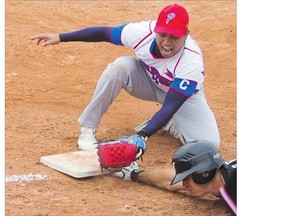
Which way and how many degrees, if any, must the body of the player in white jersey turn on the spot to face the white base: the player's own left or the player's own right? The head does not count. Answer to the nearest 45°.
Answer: approximately 45° to the player's own right

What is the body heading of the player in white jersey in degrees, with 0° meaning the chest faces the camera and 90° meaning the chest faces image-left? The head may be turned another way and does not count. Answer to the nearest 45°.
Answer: approximately 0°
